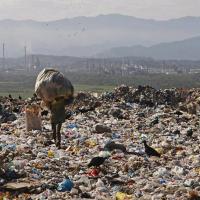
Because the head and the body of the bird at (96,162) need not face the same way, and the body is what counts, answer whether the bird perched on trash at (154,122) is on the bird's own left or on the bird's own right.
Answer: on the bird's own right

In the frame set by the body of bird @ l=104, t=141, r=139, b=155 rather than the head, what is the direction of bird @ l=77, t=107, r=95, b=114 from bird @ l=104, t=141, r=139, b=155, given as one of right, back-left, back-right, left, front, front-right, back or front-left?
right

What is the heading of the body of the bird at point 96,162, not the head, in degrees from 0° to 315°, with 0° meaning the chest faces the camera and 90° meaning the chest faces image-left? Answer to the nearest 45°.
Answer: approximately 90°

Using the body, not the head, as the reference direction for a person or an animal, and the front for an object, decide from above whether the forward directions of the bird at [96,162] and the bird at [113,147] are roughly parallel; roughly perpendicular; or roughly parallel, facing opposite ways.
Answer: roughly parallel

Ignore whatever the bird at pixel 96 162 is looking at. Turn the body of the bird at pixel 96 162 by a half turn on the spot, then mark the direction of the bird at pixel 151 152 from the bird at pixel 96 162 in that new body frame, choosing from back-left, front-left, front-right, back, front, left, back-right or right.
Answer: front-left
